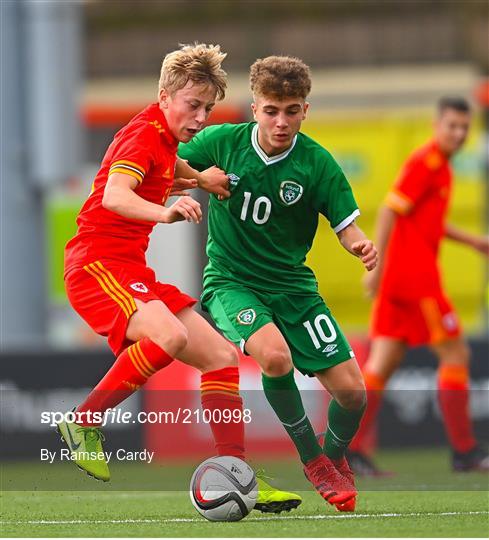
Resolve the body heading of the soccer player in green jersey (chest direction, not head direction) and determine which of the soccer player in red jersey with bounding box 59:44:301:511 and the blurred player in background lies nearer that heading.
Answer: the soccer player in red jersey

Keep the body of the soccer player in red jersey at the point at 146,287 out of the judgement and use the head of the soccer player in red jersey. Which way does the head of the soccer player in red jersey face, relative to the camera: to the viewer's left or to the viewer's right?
to the viewer's right

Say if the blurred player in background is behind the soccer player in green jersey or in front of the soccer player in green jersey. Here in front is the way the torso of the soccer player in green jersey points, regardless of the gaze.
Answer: behind

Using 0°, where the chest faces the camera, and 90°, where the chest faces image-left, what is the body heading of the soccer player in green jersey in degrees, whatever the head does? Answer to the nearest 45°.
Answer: approximately 0°

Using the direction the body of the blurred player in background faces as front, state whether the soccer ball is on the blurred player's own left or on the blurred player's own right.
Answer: on the blurred player's own right

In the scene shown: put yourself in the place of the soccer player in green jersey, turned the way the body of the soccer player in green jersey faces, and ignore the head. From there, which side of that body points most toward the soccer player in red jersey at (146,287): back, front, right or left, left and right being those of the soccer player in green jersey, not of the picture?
right

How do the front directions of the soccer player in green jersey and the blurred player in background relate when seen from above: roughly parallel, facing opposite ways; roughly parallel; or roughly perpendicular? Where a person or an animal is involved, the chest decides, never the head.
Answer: roughly perpendicular
